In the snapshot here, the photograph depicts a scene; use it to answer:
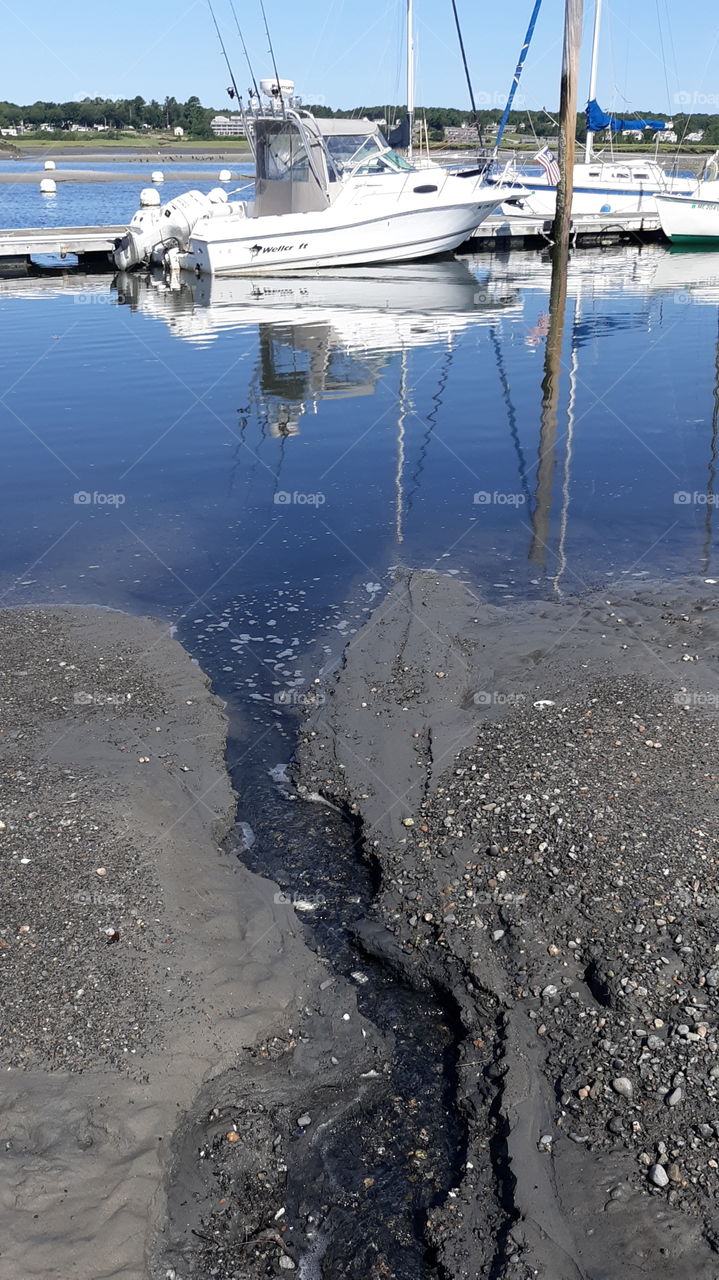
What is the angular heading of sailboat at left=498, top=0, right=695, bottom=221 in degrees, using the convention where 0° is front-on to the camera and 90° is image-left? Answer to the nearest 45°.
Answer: approximately 90°

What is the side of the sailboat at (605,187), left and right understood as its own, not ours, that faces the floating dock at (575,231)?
left

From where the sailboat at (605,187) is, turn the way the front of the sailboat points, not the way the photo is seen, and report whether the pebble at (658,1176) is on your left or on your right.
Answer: on your left

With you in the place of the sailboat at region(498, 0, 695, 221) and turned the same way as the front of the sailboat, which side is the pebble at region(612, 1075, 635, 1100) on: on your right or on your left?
on your left
